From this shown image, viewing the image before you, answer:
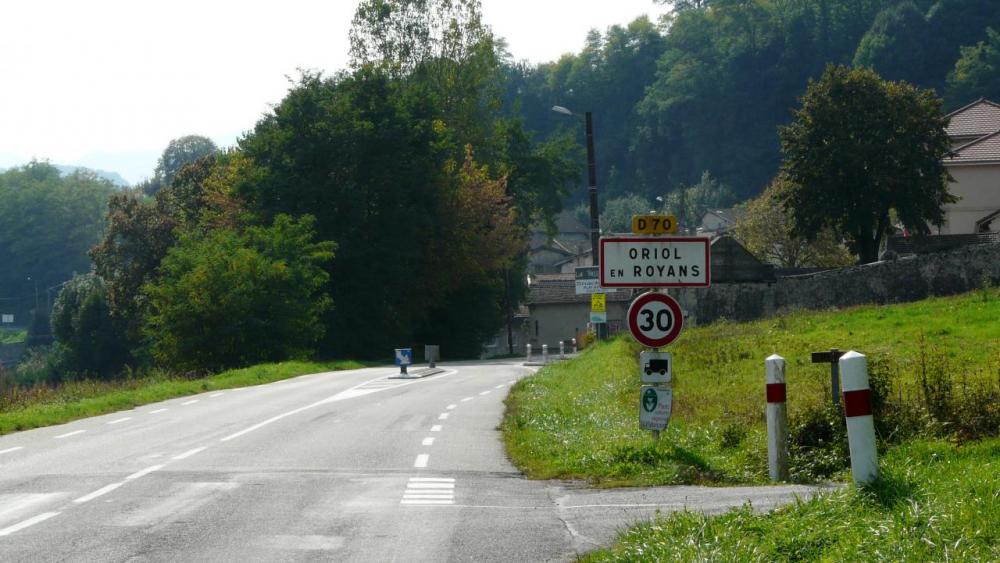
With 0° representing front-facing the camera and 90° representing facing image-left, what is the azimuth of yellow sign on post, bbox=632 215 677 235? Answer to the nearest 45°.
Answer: approximately 0°

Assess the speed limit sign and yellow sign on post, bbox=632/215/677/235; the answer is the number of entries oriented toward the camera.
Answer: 2

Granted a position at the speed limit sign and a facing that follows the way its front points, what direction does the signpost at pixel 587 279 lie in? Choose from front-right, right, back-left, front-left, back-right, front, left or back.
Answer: back

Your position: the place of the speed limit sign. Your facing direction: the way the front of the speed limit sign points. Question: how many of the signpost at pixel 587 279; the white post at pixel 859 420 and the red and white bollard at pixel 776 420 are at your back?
1
